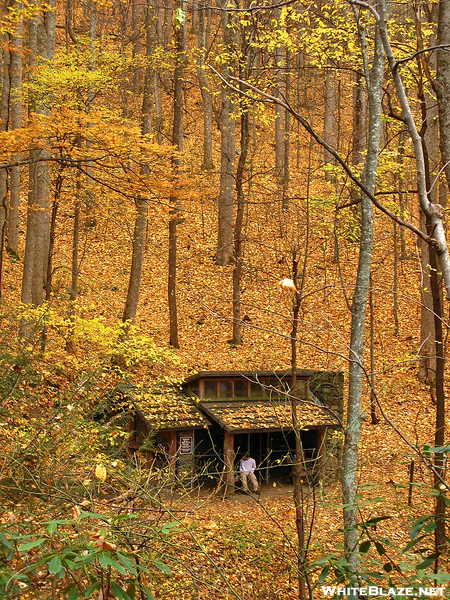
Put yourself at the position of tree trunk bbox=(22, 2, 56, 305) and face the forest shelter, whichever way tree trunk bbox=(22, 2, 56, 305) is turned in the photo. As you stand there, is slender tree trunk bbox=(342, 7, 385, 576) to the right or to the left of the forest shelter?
right

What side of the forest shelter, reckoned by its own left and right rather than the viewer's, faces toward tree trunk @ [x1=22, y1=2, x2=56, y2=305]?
right

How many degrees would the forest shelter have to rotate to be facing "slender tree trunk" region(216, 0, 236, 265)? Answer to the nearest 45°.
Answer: approximately 180°

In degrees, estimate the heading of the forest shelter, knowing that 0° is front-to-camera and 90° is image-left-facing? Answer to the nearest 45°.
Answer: approximately 0°
